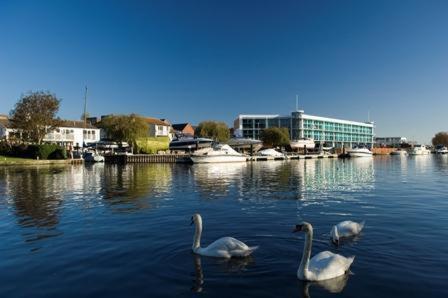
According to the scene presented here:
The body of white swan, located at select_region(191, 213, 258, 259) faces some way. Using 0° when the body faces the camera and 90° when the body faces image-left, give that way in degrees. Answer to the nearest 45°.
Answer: approximately 90°

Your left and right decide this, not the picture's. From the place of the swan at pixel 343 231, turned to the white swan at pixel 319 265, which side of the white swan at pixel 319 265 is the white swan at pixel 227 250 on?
right

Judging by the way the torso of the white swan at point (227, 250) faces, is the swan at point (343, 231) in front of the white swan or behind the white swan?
behind

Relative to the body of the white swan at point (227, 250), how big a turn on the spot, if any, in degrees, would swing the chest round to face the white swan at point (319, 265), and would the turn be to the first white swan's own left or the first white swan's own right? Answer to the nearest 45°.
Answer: approximately 135° to the first white swan's own left

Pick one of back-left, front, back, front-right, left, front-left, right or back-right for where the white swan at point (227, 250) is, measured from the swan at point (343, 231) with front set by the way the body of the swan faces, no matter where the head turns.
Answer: front-left

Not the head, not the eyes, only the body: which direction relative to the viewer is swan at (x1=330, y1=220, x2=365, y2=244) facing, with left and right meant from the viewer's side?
facing to the left of the viewer

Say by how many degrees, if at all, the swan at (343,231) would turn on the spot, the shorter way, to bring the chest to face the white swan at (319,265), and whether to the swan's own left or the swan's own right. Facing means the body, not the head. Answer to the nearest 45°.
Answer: approximately 90° to the swan's own left
